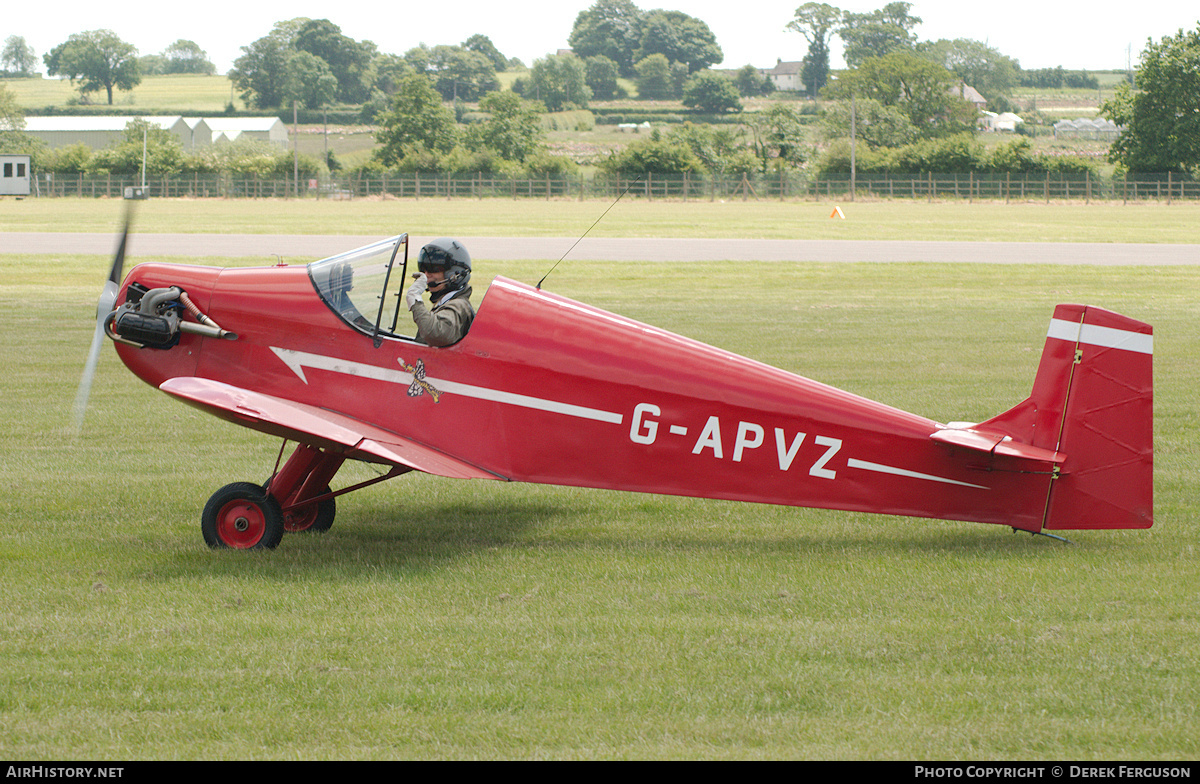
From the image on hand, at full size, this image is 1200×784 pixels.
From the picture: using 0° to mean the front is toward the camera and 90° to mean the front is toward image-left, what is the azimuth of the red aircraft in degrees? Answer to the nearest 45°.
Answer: approximately 90°

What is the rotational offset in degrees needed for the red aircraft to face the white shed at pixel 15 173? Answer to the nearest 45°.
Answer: approximately 45° to its right
